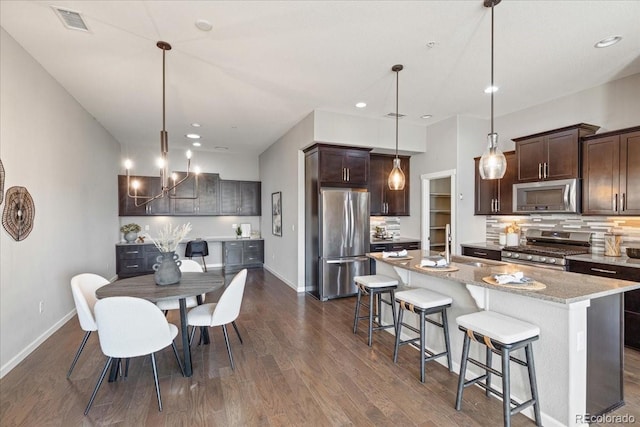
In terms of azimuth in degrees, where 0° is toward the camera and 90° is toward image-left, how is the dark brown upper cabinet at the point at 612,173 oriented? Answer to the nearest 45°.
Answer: approximately 45°

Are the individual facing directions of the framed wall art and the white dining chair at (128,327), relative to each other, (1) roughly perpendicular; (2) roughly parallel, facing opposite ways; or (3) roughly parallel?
roughly perpendicular

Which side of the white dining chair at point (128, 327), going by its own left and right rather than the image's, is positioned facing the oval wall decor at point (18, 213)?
left

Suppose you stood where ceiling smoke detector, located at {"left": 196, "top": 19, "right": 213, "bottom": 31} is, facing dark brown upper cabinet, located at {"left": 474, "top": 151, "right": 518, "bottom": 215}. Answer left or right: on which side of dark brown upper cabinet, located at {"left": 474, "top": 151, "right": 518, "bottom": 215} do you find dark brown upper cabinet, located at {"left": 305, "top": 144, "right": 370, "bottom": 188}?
left

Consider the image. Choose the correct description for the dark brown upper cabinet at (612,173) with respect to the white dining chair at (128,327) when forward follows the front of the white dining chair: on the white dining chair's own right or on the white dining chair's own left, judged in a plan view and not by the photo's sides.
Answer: on the white dining chair's own right

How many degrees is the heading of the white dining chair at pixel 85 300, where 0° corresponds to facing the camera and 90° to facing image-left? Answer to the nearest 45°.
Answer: approximately 315°

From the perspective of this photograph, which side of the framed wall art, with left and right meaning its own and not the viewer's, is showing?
left

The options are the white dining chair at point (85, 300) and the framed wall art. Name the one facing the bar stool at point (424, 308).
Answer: the white dining chair
